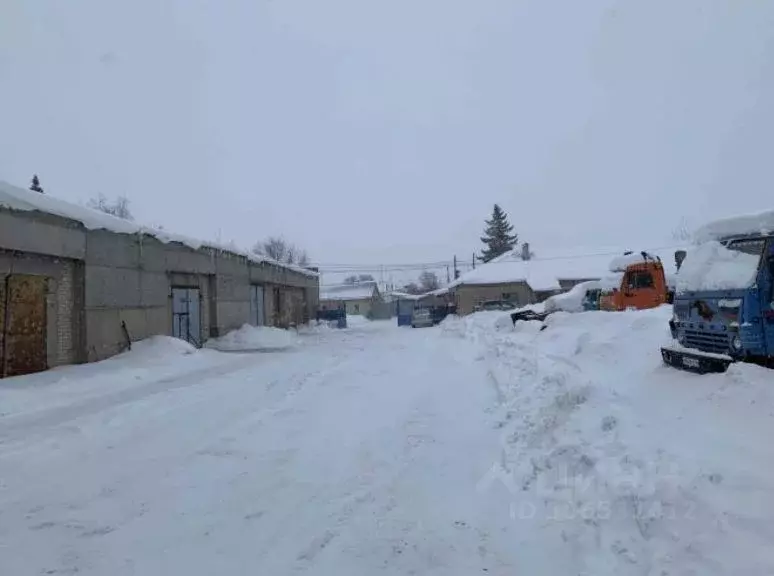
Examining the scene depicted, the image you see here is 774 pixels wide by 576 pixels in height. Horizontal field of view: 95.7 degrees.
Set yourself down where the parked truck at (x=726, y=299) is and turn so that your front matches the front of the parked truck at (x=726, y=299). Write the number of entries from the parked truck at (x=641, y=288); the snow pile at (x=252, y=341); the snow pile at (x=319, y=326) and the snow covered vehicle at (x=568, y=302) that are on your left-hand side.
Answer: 0

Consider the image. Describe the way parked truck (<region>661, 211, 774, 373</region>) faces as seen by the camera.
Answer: facing the viewer and to the left of the viewer

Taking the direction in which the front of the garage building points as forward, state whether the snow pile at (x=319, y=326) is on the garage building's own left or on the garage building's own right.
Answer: on the garage building's own left

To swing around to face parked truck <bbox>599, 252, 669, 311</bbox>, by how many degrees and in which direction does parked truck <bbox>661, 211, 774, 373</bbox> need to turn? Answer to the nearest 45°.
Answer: approximately 135° to its right

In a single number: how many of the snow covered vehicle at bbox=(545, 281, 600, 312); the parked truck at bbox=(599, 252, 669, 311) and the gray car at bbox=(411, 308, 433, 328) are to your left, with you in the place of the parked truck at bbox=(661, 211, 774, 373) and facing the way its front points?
0

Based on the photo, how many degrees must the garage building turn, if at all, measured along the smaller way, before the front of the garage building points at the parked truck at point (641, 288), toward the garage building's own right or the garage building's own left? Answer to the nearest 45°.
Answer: approximately 45° to the garage building's own left

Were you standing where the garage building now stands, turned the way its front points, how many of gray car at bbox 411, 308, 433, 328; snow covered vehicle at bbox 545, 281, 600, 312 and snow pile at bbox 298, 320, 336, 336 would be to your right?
0

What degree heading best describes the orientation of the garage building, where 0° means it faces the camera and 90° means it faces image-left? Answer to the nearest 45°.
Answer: approximately 315°

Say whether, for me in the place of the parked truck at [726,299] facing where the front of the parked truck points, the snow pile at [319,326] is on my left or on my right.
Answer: on my right

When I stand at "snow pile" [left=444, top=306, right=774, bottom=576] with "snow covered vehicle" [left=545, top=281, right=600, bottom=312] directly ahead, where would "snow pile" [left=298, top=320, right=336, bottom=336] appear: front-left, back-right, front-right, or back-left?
front-left

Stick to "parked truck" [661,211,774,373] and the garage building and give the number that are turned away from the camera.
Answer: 0
